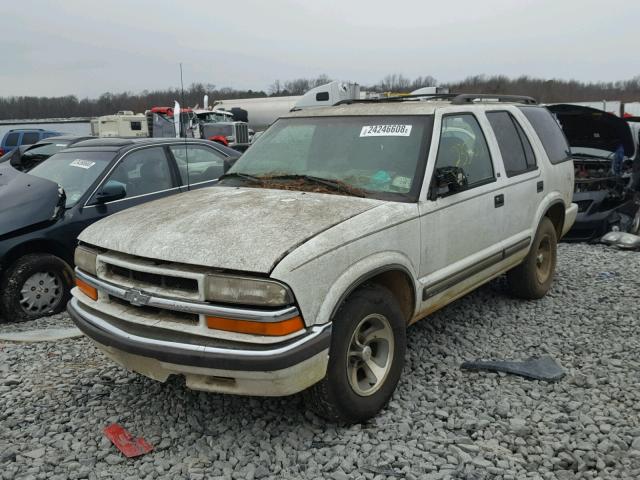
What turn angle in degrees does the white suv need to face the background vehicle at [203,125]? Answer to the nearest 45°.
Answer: approximately 135° to its right

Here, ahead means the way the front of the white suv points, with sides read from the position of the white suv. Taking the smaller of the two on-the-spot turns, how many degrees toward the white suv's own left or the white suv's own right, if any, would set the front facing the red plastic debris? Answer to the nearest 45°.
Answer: approximately 45° to the white suv's own right

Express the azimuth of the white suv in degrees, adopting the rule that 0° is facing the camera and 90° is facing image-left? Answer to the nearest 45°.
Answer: approximately 45°

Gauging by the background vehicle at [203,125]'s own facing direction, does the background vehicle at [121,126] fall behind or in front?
behind

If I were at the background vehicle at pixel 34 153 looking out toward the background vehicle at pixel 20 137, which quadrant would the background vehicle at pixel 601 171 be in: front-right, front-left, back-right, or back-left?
back-right

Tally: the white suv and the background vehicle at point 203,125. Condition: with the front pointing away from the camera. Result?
0

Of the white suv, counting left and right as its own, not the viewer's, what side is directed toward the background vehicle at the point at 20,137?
right

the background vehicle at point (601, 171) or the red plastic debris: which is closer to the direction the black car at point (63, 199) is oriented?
the red plastic debris

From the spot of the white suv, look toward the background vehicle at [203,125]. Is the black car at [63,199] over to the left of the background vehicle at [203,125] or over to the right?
left

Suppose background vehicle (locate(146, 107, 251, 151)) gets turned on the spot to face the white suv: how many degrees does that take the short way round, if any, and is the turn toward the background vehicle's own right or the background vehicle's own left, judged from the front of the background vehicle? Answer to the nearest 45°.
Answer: approximately 45° to the background vehicle's own right

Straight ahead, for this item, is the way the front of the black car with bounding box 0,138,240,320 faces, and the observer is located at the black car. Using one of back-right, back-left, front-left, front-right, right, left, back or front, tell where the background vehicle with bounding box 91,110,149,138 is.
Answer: back-right

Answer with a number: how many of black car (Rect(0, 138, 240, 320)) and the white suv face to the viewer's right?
0

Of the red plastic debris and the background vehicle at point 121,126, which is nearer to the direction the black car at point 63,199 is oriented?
the red plastic debris
